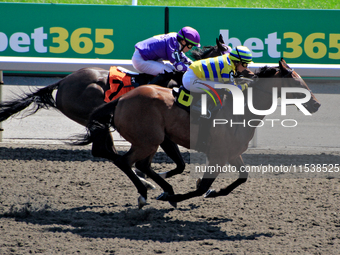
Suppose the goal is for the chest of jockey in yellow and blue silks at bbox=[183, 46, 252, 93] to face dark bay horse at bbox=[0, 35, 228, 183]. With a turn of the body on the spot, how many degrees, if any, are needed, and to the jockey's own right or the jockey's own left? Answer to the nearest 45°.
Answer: approximately 135° to the jockey's own left

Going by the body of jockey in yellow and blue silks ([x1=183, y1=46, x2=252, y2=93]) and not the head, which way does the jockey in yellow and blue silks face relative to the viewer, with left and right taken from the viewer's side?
facing to the right of the viewer

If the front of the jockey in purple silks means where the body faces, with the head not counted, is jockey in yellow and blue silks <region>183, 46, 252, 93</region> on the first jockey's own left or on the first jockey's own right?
on the first jockey's own right

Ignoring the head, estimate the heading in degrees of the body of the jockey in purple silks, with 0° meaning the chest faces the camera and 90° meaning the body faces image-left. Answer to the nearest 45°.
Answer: approximately 270°

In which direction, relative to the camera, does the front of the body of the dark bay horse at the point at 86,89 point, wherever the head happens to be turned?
to the viewer's right

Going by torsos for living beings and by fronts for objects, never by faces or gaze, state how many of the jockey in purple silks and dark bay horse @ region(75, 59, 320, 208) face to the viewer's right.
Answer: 2

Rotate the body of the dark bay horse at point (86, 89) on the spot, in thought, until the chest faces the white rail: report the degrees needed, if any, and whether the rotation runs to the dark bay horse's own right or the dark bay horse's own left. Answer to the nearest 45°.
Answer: approximately 90° to the dark bay horse's own left

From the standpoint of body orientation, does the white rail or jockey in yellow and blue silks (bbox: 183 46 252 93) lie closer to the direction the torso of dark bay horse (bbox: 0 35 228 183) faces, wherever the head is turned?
the jockey in yellow and blue silks

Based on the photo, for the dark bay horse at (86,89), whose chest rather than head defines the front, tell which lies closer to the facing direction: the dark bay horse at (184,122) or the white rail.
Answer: the dark bay horse

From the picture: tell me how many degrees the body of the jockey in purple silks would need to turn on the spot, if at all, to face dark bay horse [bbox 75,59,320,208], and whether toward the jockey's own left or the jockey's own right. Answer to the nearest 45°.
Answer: approximately 90° to the jockey's own right

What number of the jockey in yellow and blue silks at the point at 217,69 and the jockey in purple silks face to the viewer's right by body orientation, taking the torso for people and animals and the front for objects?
2

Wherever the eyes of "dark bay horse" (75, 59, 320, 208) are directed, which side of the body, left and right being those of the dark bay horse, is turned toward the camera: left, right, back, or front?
right
